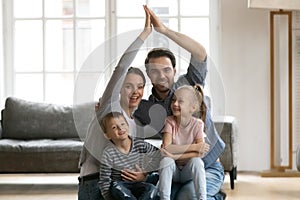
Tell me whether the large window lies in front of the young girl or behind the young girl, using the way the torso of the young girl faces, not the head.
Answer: behind

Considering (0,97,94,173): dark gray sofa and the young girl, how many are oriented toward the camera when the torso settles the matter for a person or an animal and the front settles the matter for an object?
2

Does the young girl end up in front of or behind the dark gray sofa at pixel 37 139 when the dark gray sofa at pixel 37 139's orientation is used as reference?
in front

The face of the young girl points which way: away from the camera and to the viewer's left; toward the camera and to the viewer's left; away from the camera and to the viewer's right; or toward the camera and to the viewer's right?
toward the camera and to the viewer's left

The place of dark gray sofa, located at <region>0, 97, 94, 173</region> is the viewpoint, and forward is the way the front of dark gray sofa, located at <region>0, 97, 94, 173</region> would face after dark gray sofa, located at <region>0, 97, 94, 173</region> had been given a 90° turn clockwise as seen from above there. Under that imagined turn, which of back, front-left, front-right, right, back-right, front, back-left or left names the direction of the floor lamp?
back

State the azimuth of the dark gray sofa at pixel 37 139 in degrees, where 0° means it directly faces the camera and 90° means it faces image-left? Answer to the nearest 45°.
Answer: approximately 0°

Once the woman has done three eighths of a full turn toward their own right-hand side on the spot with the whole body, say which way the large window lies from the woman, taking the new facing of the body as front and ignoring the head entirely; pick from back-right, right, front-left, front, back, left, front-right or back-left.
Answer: right
